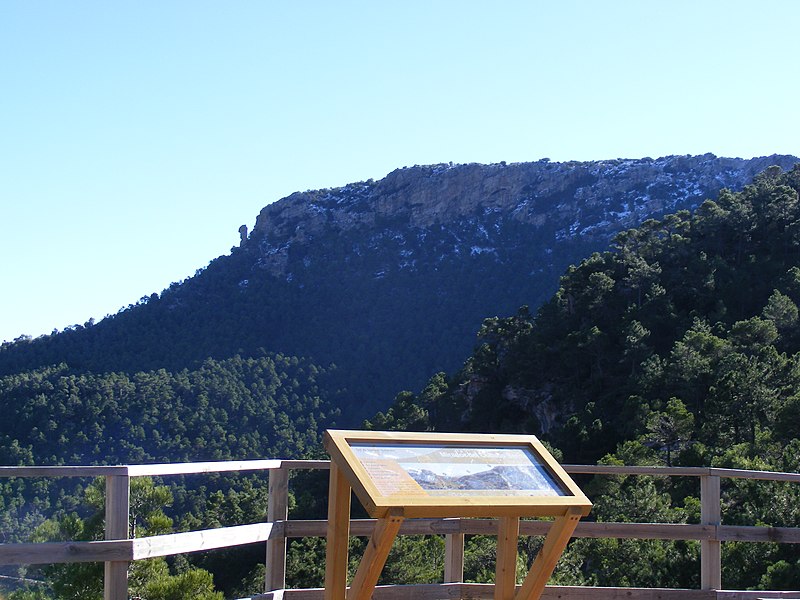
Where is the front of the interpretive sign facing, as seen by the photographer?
facing the viewer and to the right of the viewer
